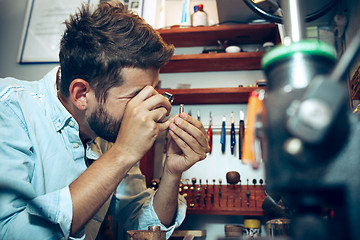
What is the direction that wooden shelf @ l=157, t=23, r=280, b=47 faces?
toward the camera

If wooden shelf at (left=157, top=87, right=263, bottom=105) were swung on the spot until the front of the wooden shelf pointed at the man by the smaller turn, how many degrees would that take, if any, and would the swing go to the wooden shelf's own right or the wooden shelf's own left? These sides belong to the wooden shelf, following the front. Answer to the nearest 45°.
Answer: approximately 45° to the wooden shelf's own right

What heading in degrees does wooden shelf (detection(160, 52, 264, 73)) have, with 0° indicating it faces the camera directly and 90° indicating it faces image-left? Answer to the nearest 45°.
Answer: approximately 0°

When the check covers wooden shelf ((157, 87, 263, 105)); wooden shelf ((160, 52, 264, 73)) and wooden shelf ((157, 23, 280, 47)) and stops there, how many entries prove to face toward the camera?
3

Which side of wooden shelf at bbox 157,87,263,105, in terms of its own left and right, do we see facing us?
front
